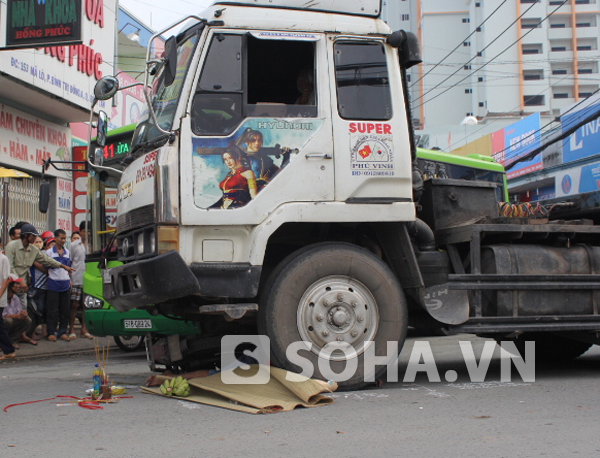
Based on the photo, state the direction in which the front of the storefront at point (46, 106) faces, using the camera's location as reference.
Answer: facing the viewer and to the right of the viewer

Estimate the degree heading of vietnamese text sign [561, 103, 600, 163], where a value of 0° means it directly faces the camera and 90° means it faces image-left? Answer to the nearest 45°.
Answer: approximately 45°

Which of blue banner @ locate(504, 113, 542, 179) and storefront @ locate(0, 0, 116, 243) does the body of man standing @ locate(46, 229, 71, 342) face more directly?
the blue banner

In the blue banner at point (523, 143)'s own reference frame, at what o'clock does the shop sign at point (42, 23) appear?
The shop sign is roughly at 11 o'clock from the blue banner.

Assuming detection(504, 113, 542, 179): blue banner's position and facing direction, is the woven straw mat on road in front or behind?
in front

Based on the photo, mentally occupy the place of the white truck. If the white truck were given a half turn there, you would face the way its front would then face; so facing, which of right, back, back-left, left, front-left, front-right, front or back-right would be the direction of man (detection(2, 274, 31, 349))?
back-left

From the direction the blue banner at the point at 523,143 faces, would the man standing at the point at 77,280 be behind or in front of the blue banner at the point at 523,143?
in front

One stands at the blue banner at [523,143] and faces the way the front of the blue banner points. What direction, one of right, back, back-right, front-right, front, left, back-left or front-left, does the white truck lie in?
front-left

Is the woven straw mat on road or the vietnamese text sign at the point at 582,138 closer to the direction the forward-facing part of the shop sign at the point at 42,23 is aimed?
the woven straw mat on road

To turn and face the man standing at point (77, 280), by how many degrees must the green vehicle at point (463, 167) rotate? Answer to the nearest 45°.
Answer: approximately 45° to its right

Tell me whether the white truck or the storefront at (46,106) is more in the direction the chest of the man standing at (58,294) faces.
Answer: the white truck

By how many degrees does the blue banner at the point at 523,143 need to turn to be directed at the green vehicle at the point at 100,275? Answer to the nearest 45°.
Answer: approximately 45° to its left

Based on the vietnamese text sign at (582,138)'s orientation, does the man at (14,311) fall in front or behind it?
in front

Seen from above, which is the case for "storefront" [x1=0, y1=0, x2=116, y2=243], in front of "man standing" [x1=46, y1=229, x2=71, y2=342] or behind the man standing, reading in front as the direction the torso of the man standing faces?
behind

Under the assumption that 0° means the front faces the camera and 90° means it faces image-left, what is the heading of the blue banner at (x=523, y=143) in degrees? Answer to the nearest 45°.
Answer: approximately 45°
